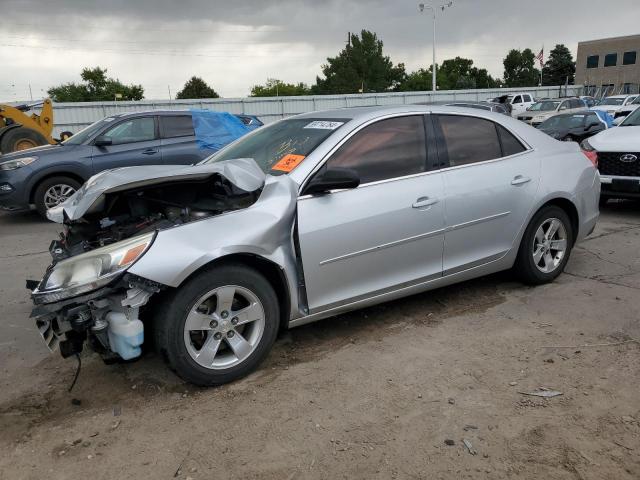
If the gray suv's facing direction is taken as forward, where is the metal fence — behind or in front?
behind

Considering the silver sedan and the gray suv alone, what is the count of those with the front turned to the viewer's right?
0

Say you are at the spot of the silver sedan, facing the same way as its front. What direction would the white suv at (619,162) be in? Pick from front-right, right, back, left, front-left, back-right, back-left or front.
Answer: back

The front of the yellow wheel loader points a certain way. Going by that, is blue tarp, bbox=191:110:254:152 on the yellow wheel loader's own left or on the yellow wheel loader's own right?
on the yellow wheel loader's own right

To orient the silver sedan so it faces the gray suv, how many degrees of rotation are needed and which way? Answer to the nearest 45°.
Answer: approximately 90° to its right

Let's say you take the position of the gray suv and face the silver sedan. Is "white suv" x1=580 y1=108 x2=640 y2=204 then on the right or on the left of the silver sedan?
left

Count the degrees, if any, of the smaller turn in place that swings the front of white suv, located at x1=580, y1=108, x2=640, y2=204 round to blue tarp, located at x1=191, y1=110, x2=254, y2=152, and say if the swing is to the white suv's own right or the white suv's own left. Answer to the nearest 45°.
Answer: approximately 45° to the white suv's own right

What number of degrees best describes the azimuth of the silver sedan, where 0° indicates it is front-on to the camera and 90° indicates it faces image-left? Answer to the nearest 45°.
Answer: approximately 45°

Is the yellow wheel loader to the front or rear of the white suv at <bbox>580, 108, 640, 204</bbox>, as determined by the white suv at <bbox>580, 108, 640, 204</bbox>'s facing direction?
to the front
